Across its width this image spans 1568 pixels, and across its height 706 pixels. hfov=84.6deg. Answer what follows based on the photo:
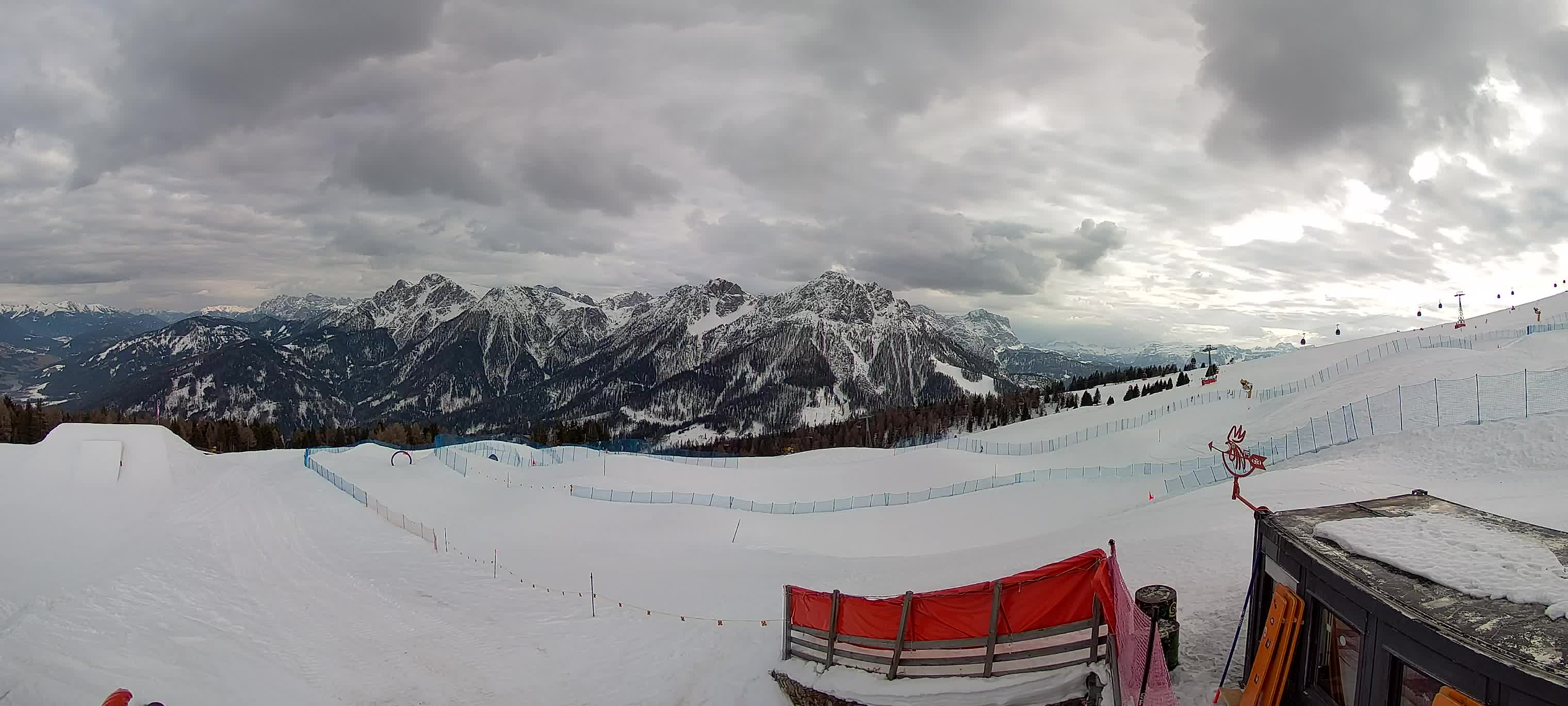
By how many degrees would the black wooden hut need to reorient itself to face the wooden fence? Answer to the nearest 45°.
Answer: approximately 45° to its right

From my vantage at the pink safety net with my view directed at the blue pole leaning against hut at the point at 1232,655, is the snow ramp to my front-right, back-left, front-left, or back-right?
back-left

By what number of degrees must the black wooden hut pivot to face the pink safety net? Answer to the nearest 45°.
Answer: approximately 45° to its right

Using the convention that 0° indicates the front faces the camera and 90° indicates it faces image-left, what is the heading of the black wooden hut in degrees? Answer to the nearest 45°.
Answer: approximately 45°

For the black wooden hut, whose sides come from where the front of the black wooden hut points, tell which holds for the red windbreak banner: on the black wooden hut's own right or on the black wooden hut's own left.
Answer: on the black wooden hut's own right
